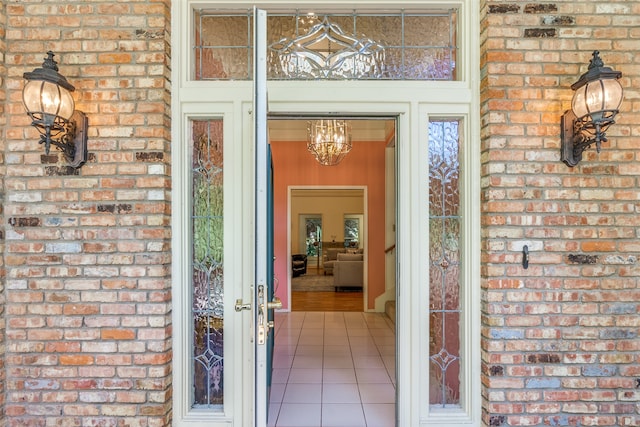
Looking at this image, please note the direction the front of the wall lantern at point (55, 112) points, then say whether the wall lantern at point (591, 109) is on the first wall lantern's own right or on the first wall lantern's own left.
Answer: on the first wall lantern's own left

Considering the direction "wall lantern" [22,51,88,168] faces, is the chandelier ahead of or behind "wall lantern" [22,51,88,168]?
behind

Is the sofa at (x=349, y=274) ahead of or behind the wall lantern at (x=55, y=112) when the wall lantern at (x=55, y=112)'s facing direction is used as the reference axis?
behind

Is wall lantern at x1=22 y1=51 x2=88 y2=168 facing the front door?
no

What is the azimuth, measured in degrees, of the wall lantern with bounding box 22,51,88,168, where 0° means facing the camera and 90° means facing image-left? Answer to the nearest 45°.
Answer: approximately 45°

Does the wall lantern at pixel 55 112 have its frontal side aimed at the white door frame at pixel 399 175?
no

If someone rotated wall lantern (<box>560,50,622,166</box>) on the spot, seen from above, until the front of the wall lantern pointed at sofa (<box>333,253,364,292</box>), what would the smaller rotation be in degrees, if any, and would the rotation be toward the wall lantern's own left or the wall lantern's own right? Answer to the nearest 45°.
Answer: approximately 180°

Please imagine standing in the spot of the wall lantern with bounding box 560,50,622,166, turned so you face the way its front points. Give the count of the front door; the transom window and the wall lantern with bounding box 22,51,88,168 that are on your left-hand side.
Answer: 0

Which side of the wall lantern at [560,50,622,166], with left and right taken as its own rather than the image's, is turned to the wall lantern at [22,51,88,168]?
right
